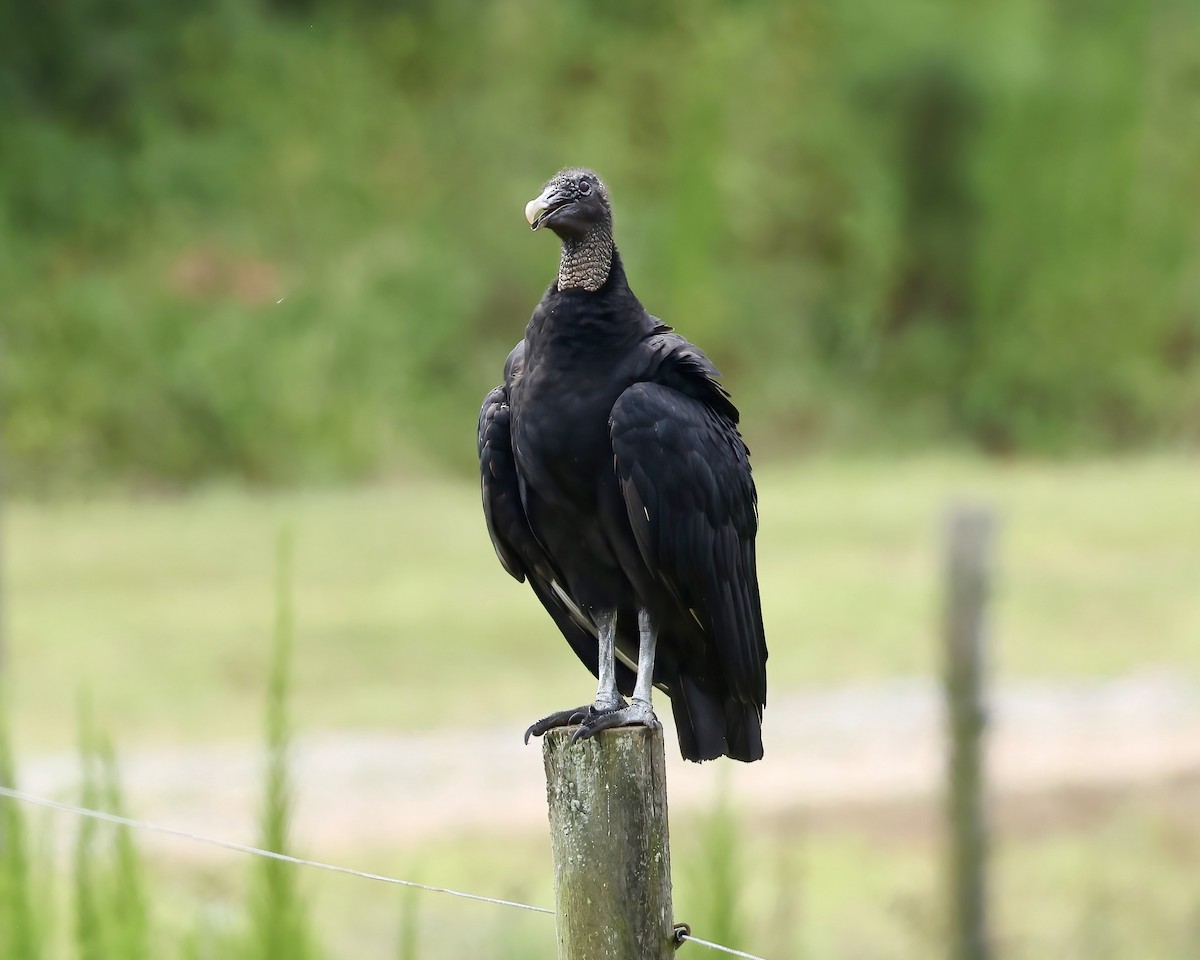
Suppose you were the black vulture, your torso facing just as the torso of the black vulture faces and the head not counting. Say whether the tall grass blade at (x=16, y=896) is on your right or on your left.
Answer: on your right

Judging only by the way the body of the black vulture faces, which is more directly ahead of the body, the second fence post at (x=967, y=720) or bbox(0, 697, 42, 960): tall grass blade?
the tall grass blade

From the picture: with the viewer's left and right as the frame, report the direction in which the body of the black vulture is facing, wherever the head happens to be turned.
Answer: facing the viewer and to the left of the viewer

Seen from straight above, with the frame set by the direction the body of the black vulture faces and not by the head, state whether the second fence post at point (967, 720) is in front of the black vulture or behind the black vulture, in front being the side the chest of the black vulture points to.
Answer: behind
